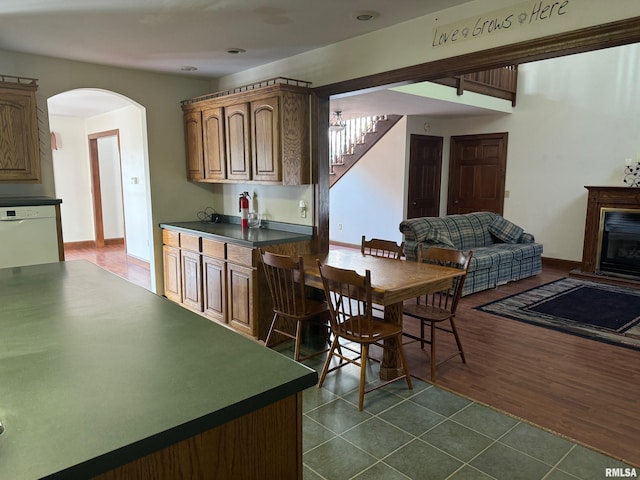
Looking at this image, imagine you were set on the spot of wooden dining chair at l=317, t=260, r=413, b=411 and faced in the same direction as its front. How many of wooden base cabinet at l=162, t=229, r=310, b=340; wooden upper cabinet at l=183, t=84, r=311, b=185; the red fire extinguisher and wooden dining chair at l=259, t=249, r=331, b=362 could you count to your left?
4

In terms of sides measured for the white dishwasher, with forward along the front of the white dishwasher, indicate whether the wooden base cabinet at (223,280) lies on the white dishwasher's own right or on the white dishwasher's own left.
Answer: on the white dishwasher's own left

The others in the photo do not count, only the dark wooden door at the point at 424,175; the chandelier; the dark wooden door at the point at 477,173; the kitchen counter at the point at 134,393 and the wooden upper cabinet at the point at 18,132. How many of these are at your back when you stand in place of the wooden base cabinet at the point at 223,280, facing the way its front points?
3

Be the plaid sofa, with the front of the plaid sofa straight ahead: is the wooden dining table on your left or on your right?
on your right

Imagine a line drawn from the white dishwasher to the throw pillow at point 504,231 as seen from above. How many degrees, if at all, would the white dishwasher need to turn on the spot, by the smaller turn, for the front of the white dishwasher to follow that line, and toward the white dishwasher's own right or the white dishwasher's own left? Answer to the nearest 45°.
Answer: approximately 90° to the white dishwasher's own left

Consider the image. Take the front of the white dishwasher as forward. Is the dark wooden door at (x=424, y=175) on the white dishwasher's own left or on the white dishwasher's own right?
on the white dishwasher's own left

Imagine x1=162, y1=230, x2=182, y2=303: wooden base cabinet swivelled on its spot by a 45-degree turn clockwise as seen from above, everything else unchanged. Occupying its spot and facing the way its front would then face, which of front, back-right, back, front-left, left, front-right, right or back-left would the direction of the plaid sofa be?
back

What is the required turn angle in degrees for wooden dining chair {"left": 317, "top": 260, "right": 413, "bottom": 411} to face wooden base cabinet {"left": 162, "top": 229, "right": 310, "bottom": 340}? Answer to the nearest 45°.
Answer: approximately 90° to its left

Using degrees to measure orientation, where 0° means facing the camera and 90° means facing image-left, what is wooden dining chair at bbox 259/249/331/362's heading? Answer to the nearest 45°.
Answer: approximately 225°

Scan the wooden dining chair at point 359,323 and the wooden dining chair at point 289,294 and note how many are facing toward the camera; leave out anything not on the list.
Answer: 0

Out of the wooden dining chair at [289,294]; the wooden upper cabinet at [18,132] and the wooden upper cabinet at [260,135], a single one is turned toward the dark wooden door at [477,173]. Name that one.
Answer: the wooden dining chair

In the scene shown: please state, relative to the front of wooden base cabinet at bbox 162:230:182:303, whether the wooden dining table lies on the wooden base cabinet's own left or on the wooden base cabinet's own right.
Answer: on the wooden base cabinet's own left

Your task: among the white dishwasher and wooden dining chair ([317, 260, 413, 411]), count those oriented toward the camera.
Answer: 1

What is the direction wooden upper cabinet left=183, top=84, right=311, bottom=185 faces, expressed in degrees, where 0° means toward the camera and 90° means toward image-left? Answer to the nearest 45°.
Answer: approximately 45°
